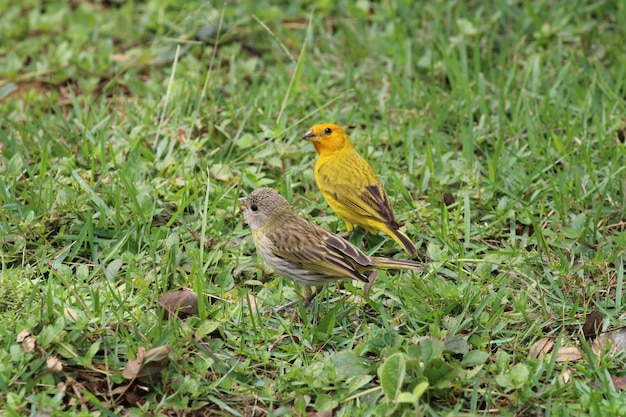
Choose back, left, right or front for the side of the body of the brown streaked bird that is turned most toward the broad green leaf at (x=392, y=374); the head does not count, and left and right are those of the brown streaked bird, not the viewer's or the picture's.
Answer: left

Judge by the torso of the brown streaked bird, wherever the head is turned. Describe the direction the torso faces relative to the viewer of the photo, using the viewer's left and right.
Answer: facing to the left of the viewer

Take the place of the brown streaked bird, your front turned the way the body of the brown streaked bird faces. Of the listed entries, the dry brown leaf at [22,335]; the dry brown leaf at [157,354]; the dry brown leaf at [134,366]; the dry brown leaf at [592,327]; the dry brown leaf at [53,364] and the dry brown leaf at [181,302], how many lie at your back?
1

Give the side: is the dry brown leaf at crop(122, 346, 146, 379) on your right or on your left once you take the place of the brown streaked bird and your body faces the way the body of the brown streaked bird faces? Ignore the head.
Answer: on your left

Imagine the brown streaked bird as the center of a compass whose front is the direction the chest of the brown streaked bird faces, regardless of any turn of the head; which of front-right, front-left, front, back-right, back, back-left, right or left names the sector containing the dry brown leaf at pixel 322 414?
left

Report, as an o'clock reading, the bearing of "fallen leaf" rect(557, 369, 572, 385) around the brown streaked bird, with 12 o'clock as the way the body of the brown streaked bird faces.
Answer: The fallen leaf is roughly at 7 o'clock from the brown streaked bird.

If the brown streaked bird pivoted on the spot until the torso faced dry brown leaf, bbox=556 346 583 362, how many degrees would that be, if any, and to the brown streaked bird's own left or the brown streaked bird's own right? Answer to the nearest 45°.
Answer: approximately 135° to the brown streaked bird's own left

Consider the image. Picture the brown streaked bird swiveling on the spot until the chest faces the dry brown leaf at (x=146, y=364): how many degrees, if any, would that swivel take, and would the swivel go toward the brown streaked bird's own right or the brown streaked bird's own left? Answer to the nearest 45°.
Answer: approximately 45° to the brown streaked bird's own left

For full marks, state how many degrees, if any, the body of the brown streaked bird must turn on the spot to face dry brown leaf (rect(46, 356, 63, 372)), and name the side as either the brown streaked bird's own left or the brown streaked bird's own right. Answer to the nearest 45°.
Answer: approximately 45° to the brown streaked bird's own left

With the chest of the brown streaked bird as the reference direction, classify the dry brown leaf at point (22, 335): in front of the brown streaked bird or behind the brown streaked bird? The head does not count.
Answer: in front

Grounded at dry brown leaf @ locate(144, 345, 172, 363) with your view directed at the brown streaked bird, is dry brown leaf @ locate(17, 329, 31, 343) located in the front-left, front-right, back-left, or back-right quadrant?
back-left
